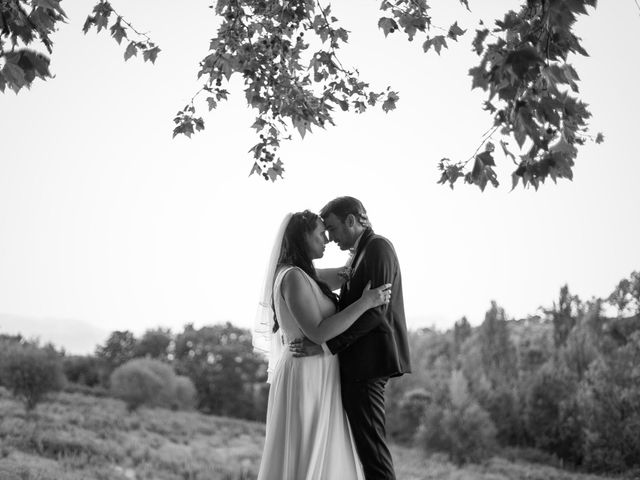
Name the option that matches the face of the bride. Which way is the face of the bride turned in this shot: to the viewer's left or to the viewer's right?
to the viewer's right

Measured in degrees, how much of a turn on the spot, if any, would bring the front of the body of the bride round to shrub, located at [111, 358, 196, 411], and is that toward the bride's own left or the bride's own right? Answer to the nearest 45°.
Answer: approximately 90° to the bride's own left

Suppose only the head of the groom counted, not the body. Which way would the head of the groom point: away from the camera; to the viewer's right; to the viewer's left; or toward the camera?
to the viewer's left

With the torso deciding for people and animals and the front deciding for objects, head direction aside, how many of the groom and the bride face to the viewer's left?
1

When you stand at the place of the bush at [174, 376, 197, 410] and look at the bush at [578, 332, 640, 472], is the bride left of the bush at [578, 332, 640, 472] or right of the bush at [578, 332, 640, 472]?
right

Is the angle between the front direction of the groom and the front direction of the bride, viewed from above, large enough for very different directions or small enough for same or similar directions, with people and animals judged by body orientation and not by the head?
very different directions

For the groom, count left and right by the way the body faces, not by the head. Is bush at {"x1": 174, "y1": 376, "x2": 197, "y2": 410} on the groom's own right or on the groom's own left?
on the groom's own right

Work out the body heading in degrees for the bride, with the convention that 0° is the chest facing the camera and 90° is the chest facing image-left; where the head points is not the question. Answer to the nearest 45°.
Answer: approximately 270°

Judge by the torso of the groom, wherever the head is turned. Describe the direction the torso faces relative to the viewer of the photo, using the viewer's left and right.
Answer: facing to the left of the viewer

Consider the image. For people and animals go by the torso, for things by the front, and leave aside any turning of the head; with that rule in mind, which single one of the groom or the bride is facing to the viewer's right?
the bride

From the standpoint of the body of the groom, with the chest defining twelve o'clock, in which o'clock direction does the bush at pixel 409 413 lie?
The bush is roughly at 3 o'clock from the groom.

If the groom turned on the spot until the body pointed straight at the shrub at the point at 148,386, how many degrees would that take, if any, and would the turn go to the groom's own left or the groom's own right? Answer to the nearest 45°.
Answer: approximately 90° to the groom's own right

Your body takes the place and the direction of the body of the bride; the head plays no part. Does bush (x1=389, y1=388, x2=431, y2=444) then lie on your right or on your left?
on your left
